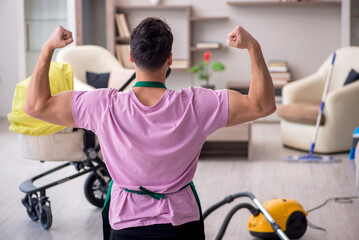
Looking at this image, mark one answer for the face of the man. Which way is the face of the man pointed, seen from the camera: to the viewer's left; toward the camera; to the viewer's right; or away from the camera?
away from the camera

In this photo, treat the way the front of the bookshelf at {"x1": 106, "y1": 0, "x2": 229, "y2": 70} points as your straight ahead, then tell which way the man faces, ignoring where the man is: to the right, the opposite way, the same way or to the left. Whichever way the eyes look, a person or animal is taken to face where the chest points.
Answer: the opposite way

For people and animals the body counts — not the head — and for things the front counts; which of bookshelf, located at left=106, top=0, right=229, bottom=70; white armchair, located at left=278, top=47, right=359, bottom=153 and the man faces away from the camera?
the man

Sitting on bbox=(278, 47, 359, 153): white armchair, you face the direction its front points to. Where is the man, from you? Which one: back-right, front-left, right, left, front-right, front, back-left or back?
front-left

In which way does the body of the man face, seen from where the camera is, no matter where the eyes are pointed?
away from the camera

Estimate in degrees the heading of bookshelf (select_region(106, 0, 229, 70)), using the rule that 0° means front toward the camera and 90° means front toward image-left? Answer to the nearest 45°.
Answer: approximately 0°

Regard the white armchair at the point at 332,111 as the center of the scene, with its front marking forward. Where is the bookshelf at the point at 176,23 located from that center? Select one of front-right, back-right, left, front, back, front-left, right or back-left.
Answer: right

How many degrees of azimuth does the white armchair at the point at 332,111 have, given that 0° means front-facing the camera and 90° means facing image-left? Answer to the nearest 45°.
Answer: approximately 45°

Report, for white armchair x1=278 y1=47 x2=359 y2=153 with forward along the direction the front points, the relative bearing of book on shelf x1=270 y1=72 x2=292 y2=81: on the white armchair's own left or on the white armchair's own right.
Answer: on the white armchair's own right

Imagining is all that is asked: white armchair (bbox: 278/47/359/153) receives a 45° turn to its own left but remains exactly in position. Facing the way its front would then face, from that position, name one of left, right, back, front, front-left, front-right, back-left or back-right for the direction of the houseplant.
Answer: back-right

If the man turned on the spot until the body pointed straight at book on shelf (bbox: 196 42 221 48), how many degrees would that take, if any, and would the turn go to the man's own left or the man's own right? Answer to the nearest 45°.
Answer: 0° — they already face it

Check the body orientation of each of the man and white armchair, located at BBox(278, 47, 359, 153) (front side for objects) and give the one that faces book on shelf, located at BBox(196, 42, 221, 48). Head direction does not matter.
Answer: the man

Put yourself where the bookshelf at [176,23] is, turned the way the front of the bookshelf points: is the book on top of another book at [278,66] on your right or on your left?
on your left

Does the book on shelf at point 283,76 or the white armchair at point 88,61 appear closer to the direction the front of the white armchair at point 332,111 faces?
the white armchair

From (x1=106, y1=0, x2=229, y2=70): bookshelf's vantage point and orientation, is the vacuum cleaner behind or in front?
in front

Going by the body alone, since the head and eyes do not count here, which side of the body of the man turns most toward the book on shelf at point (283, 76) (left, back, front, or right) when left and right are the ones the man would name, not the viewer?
front
